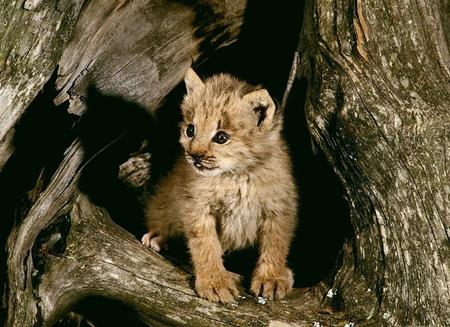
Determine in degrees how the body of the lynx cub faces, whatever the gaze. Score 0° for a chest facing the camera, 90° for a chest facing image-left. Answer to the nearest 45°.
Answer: approximately 315°
